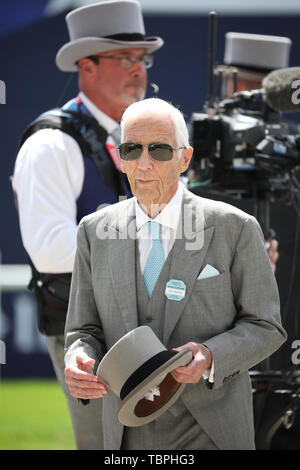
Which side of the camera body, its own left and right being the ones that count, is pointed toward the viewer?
right

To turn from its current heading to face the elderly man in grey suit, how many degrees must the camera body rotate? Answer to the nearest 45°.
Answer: approximately 90° to its right
